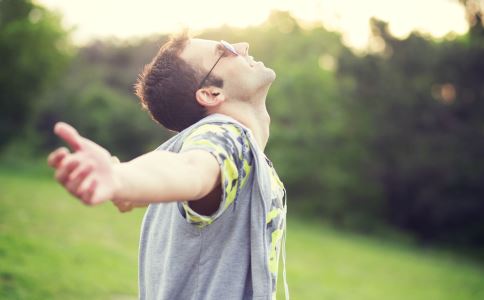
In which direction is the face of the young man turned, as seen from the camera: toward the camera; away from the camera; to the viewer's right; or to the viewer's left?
to the viewer's right

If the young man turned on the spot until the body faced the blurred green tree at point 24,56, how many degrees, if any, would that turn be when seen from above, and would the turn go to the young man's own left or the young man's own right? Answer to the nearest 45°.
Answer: approximately 90° to the young man's own left

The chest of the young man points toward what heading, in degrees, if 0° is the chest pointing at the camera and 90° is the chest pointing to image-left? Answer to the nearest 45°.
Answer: approximately 270°
